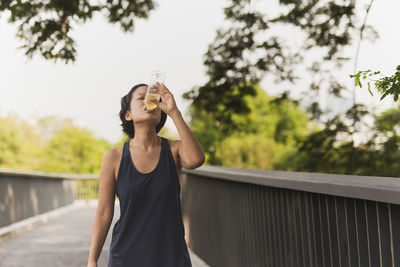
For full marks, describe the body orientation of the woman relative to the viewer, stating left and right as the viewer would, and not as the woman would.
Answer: facing the viewer
